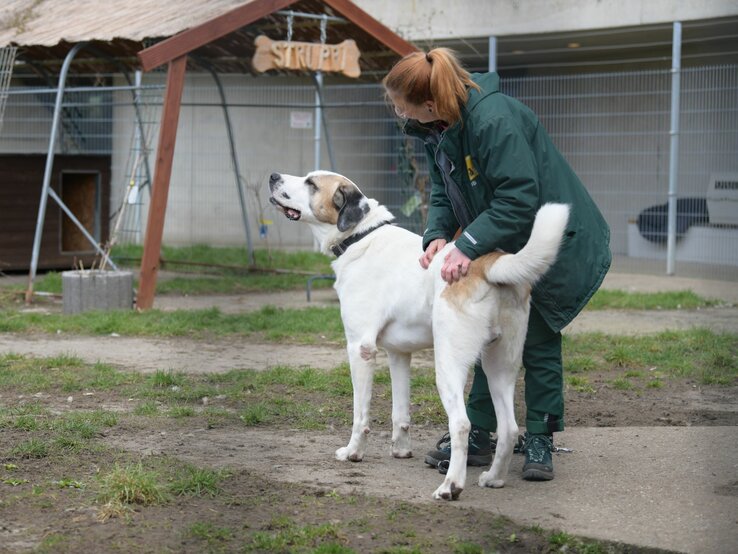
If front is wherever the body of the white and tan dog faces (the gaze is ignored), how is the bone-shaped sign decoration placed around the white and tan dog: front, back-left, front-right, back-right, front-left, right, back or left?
front-right

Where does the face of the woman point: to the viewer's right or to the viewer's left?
to the viewer's left

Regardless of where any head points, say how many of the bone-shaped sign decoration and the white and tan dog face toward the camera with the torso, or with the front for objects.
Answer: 1

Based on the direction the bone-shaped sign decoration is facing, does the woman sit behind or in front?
in front

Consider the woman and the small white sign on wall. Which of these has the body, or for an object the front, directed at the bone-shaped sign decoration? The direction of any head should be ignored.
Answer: the small white sign on wall

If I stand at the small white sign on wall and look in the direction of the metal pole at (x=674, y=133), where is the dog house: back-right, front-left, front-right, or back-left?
back-right

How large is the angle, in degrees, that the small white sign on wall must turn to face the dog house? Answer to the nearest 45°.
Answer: approximately 90° to its right

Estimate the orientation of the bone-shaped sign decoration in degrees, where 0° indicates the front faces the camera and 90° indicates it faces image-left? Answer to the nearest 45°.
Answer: approximately 0°

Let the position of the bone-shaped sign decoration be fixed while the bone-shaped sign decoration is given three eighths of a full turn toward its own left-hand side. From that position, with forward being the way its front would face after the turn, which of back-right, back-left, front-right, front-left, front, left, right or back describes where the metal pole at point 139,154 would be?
left

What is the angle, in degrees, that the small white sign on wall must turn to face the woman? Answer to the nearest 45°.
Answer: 0° — it already faces them

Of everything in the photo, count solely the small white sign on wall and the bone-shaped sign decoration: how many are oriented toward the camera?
2

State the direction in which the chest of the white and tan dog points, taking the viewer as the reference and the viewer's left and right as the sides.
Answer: facing away from the viewer and to the left of the viewer

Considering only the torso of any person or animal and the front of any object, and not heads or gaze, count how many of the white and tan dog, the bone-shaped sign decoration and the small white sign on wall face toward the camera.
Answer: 2
